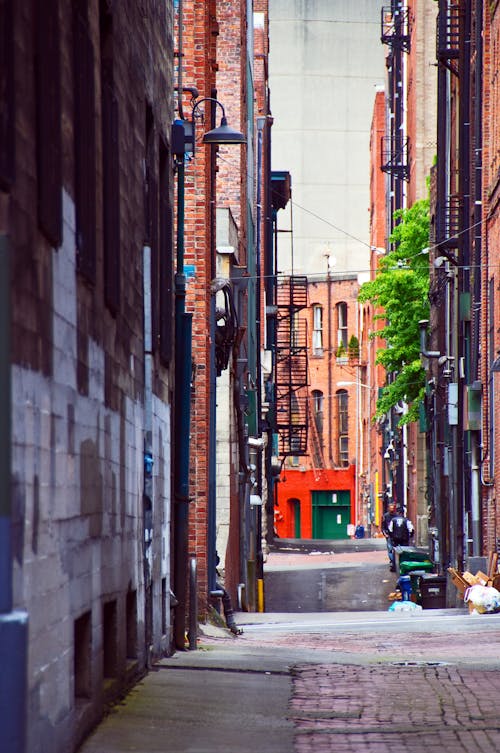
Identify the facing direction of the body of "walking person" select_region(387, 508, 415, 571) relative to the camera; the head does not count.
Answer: away from the camera

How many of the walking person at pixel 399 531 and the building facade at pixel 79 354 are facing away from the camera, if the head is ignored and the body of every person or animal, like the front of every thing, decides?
1

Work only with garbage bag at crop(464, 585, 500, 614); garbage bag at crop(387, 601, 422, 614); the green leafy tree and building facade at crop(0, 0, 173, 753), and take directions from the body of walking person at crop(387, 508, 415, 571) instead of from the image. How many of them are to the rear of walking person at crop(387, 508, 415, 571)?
3

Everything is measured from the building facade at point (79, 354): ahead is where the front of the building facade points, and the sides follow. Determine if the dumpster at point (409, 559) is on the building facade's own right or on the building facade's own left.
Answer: on the building facade's own left

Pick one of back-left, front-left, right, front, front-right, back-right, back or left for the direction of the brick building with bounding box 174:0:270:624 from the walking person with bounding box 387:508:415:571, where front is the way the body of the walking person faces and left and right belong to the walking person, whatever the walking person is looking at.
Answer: back

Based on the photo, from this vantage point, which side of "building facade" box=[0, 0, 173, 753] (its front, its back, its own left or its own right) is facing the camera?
right

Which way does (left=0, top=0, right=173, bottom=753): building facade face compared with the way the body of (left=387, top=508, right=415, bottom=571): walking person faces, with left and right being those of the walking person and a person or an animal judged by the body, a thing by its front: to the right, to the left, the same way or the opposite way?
to the right

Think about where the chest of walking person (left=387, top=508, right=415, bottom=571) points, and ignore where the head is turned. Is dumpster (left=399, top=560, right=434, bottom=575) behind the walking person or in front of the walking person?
behind

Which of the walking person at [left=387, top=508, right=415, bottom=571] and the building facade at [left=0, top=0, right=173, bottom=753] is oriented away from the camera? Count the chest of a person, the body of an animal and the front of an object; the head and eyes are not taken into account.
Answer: the walking person

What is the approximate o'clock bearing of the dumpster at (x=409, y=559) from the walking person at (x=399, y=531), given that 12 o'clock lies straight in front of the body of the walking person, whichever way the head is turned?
The dumpster is roughly at 6 o'clock from the walking person.
